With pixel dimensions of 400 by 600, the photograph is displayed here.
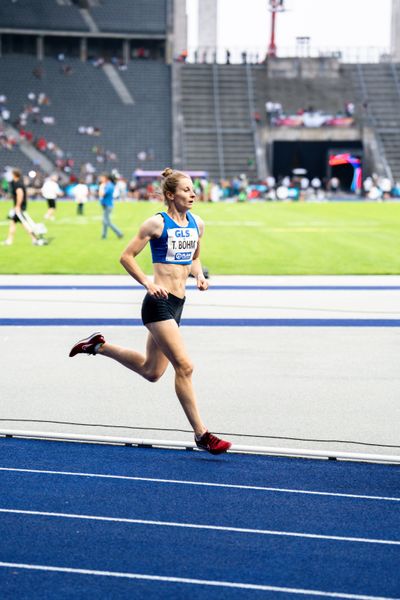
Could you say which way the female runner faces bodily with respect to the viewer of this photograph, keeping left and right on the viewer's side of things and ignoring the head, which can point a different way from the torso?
facing the viewer and to the right of the viewer
